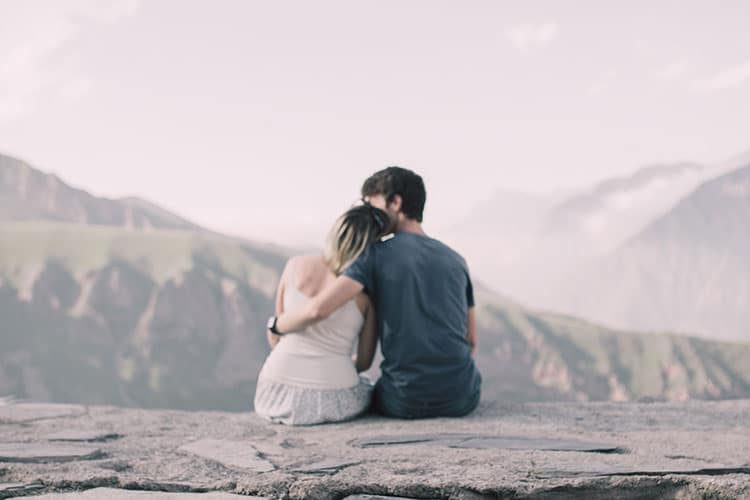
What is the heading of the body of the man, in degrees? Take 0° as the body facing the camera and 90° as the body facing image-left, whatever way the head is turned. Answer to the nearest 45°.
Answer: approximately 180°

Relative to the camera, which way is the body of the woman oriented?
away from the camera

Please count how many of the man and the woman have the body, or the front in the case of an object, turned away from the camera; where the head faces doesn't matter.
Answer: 2

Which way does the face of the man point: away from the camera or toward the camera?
away from the camera
